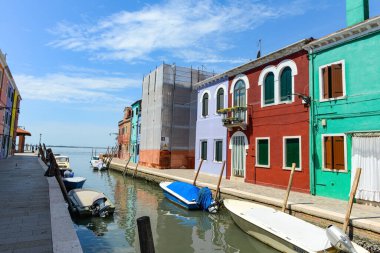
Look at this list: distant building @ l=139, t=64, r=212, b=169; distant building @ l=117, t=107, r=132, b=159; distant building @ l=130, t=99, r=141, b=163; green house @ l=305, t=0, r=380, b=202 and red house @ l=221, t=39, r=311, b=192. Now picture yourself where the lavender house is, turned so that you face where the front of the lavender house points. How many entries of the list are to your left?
2

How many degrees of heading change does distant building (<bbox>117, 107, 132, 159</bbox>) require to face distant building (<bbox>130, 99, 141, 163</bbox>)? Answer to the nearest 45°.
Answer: approximately 45° to its left

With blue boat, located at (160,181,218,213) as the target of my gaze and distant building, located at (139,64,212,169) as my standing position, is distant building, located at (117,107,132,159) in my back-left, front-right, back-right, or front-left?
back-right

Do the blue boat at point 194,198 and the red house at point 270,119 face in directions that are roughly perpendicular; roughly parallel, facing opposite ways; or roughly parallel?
roughly perpendicular

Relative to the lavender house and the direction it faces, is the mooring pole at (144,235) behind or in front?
in front

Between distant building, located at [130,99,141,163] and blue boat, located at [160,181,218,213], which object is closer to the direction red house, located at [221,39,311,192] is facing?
the blue boat

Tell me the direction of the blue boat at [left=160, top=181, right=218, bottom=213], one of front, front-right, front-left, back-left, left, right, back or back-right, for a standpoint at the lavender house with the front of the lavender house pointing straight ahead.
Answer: front-left

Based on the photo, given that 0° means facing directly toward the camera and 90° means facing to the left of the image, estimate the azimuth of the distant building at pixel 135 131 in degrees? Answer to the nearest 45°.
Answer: approximately 45°

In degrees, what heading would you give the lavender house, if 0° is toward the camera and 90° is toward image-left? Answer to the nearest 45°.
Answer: approximately 45°
